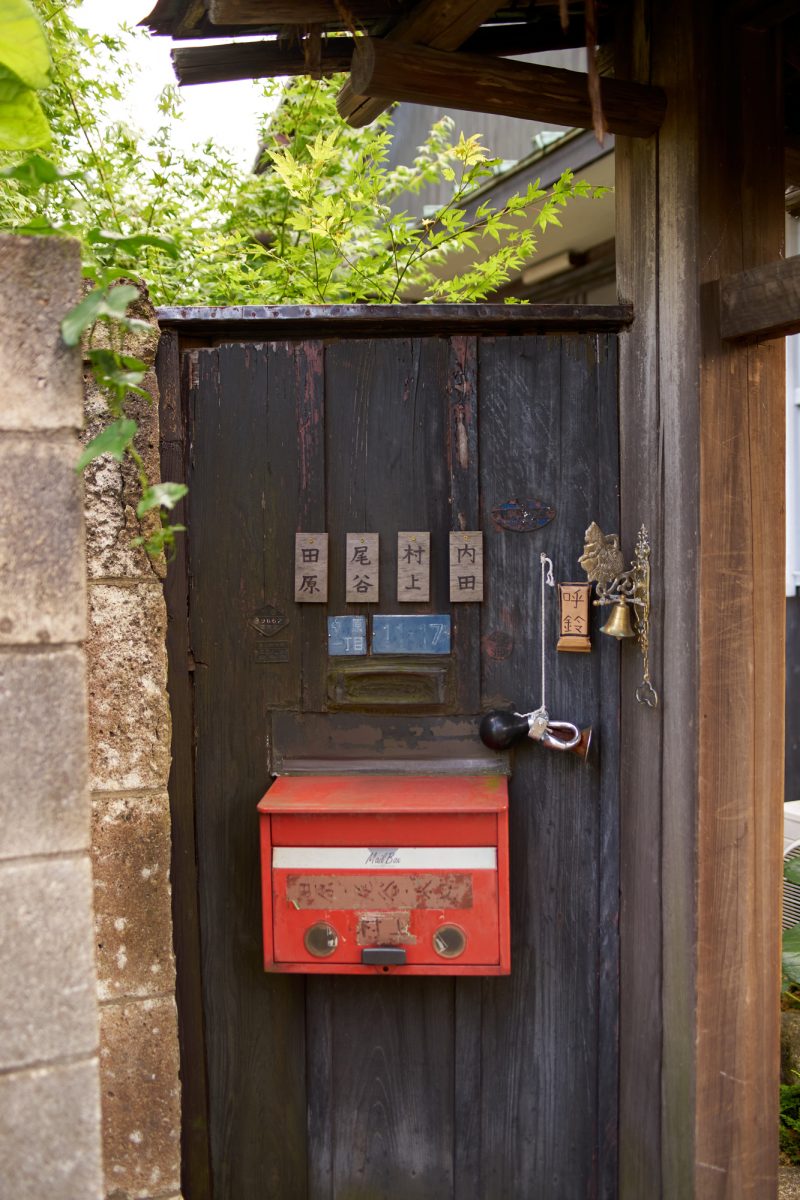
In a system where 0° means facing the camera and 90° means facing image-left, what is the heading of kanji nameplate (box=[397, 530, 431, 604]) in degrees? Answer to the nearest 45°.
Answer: approximately 0°

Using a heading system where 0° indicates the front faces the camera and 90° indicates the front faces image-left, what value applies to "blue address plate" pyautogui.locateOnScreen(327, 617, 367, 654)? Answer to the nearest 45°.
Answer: approximately 0°
